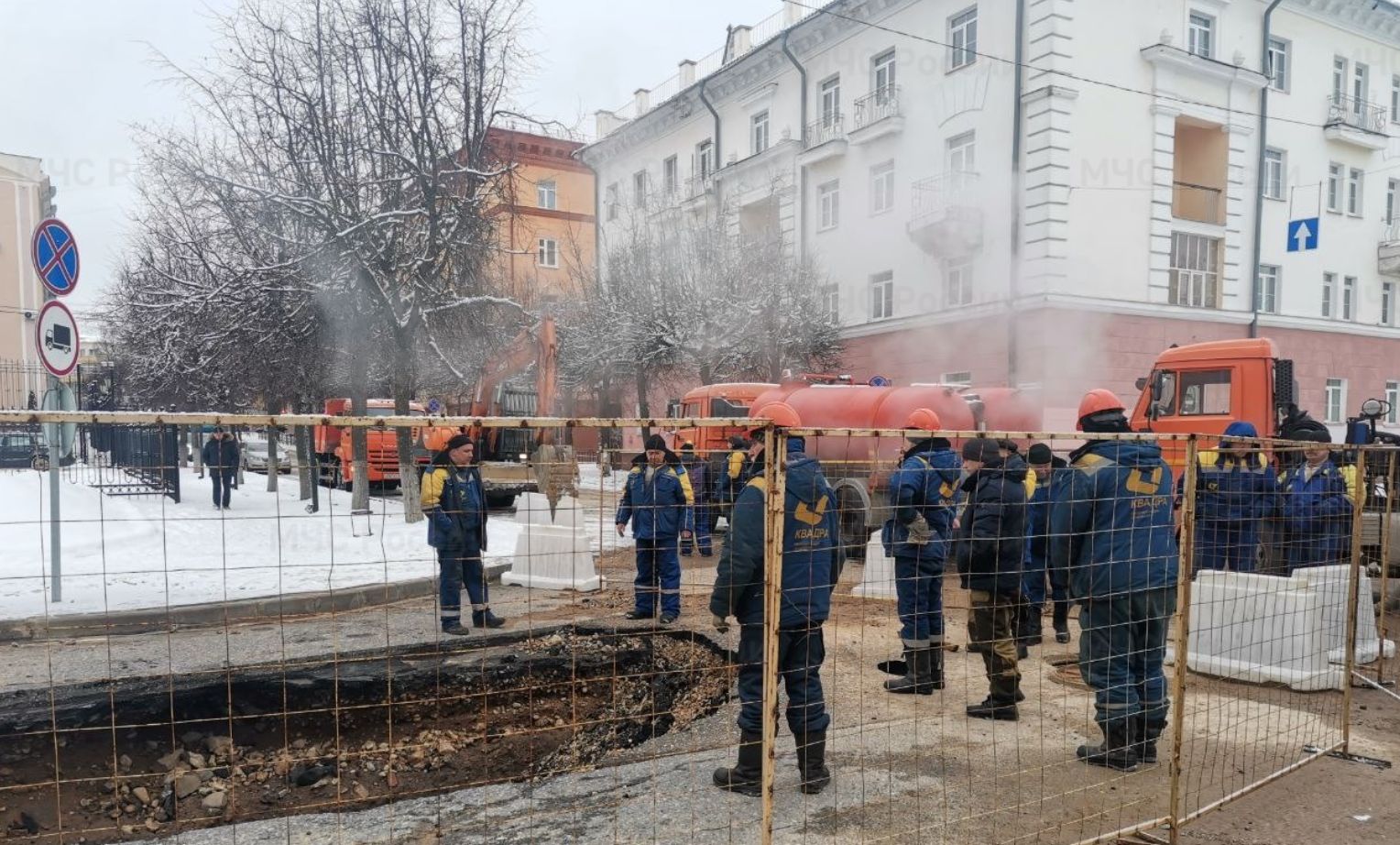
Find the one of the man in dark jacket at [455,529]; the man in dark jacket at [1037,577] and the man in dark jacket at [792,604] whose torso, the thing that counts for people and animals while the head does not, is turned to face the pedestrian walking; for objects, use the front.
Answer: the man in dark jacket at [792,604]

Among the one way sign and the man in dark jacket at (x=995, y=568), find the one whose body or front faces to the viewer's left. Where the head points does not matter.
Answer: the man in dark jacket

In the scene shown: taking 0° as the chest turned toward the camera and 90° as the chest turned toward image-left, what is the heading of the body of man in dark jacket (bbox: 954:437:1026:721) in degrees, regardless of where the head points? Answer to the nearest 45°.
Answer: approximately 90°

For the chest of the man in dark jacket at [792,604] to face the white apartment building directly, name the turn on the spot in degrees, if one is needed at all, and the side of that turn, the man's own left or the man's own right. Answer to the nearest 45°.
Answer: approximately 45° to the man's own right

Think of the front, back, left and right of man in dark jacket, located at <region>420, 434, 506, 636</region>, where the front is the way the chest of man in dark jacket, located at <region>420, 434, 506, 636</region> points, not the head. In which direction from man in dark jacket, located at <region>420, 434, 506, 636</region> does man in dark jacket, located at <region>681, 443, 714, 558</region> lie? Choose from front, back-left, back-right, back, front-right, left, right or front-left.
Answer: left

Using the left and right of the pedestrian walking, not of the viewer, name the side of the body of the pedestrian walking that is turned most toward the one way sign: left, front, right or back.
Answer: left

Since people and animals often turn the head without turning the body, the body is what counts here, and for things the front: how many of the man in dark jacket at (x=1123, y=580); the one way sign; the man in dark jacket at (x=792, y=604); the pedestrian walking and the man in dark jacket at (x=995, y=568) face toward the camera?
2

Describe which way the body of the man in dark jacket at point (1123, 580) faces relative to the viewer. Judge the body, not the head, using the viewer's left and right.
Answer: facing away from the viewer and to the left of the viewer

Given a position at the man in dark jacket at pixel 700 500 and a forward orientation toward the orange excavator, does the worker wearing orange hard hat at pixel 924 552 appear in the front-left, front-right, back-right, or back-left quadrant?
back-left

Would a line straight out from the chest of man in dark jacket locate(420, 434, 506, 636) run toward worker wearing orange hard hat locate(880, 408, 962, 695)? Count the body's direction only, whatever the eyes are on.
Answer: yes

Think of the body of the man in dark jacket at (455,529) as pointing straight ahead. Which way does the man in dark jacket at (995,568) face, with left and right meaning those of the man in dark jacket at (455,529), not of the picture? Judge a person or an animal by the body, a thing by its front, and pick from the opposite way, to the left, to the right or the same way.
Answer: the opposite way

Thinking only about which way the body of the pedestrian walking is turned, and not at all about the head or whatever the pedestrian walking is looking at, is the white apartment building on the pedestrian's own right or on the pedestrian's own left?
on the pedestrian's own left

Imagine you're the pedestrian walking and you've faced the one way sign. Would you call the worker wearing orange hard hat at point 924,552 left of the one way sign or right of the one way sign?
right
